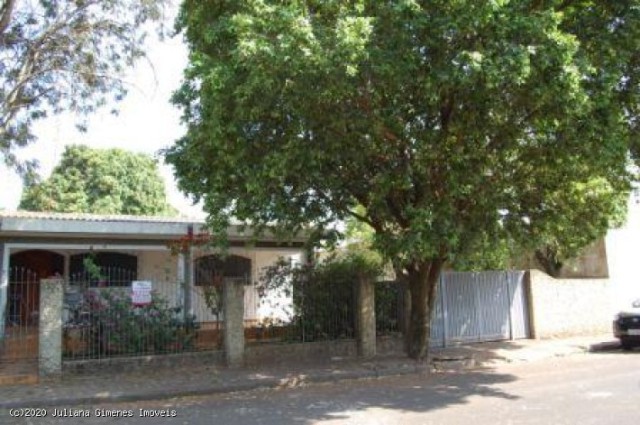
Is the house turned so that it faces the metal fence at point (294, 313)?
yes

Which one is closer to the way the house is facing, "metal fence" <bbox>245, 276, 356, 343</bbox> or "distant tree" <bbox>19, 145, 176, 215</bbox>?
the metal fence

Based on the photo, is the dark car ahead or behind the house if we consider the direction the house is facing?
ahead

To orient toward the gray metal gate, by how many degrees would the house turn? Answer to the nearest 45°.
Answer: approximately 45° to its left

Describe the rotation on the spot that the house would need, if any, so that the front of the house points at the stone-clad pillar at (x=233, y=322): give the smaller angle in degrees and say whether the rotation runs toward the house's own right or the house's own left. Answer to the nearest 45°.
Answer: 0° — it already faces it

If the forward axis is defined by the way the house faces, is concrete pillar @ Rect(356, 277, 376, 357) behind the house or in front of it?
in front

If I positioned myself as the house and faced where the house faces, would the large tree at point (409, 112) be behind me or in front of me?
in front

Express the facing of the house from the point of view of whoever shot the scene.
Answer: facing the viewer and to the right of the viewer
